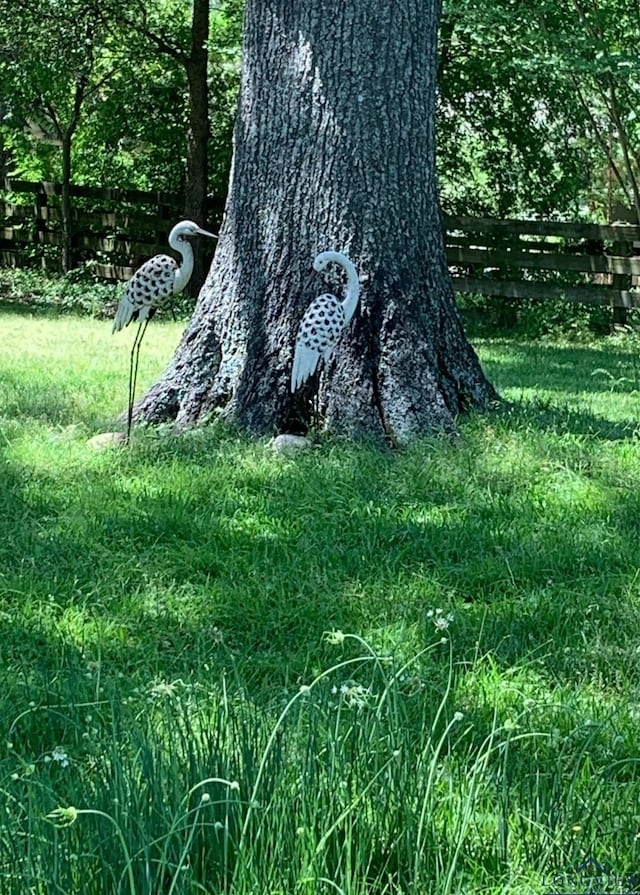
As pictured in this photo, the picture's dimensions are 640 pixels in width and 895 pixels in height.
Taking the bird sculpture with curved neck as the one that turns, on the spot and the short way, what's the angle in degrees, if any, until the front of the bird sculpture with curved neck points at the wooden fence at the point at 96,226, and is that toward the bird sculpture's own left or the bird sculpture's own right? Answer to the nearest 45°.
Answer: approximately 90° to the bird sculpture's own left

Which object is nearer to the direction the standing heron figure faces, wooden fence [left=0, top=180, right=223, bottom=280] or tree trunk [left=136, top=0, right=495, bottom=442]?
the tree trunk

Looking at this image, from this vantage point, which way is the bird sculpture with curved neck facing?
to the viewer's right

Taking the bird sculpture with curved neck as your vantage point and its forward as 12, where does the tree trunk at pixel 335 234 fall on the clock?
The tree trunk is roughly at 9 o'clock from the bird sculpture with curved neck.

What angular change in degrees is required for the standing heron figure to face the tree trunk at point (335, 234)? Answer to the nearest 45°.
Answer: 0° — it already faces it

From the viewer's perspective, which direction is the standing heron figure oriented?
to the viewer's right

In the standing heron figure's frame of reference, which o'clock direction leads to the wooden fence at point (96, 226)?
The wooden fence is roughly at 9 o'clock from the standing heron figure.

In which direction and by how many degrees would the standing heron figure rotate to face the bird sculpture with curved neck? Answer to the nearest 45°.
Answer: approximately 45° to its right

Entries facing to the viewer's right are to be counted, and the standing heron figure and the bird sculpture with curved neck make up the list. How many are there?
2
